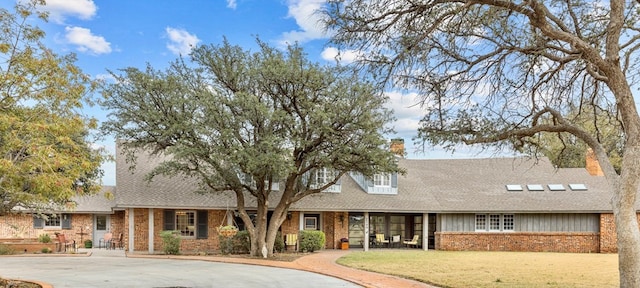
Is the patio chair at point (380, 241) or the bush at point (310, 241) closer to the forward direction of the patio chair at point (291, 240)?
the bush

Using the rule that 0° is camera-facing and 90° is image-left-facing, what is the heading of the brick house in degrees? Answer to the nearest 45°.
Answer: approximately 0°
